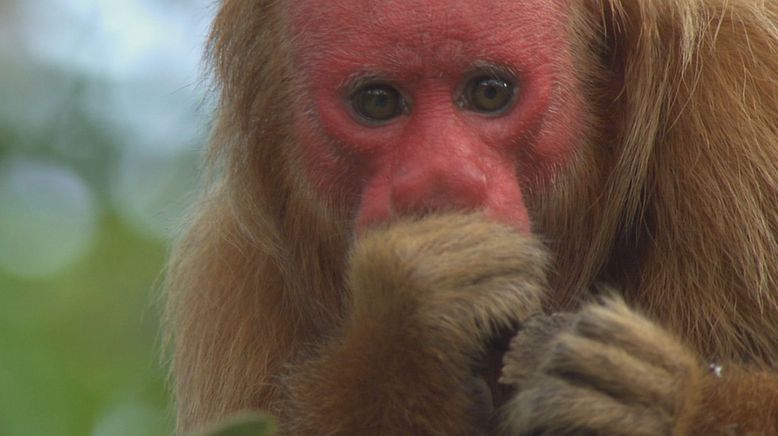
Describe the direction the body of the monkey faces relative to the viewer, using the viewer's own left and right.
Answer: facing the viewer
